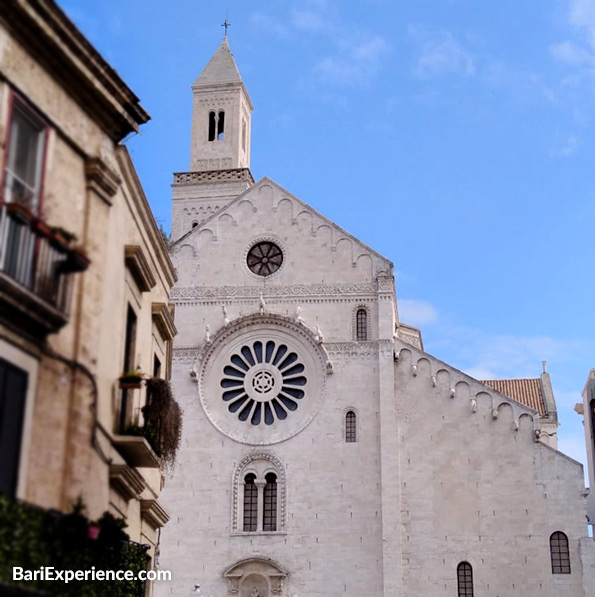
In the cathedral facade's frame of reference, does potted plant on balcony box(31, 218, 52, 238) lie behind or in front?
in front

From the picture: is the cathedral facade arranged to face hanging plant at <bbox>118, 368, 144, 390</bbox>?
yes

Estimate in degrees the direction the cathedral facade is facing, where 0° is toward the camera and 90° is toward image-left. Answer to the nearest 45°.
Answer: approximately 0°

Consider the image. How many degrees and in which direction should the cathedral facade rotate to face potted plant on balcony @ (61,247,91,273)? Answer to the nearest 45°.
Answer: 0° — it already faces it

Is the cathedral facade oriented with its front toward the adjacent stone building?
yes

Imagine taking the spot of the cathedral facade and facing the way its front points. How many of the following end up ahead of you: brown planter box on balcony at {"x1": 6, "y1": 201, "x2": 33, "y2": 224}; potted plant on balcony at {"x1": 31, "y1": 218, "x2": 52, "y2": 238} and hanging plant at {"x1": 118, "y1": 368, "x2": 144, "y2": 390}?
3

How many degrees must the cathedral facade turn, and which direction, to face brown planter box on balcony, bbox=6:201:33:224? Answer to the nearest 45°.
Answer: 0° — it already faces it

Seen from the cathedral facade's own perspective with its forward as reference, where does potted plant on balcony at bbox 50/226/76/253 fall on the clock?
The potted plant on balcony is roughly at 12 o'clock from the cathedral facade.

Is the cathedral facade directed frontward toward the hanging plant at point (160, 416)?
yes
